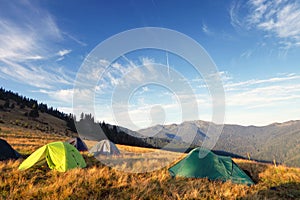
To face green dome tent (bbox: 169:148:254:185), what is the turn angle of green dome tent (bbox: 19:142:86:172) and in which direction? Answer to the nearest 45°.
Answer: approximately 90° to its left

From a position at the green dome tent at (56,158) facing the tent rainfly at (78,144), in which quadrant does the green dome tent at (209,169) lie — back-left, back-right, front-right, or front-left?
back-right

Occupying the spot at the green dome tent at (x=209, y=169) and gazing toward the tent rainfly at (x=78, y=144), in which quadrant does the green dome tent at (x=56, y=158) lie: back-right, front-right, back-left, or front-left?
front-left

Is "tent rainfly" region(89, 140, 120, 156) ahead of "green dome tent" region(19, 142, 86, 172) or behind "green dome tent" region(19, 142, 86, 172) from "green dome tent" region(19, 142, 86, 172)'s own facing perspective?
behind
